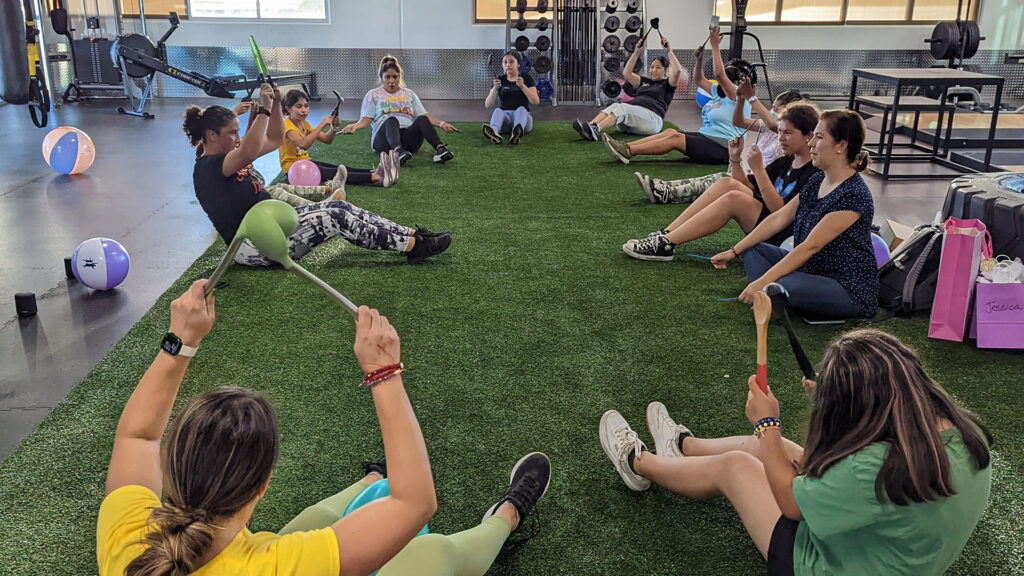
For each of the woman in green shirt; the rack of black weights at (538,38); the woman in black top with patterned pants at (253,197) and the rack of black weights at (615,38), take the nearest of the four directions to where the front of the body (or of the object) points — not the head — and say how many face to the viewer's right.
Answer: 1

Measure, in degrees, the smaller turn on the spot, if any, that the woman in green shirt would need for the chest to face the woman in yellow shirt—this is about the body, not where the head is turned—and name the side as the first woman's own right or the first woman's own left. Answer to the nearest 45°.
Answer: approximately 90° to the first woman's own left

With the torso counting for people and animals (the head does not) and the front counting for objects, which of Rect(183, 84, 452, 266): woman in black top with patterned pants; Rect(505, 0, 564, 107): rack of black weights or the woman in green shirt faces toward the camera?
the rack of black weights

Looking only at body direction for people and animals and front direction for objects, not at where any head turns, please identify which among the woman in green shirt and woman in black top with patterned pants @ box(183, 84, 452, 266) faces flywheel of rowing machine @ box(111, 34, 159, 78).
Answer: the woman in green shirt

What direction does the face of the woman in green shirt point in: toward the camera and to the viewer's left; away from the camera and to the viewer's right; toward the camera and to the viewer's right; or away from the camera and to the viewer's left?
away from the camera and to the viewer's left

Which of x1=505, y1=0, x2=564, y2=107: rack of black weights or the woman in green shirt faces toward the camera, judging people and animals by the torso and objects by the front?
the rack of black weights

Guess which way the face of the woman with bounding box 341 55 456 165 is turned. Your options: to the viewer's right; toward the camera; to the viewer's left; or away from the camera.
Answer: toward the camera

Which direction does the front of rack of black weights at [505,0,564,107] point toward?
toward the camera

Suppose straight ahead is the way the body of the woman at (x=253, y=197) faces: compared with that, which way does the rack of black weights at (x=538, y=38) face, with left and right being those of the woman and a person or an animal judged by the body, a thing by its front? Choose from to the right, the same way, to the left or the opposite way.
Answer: to the right

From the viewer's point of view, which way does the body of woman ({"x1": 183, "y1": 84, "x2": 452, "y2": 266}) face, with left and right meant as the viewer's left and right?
facing to the right of the viewer

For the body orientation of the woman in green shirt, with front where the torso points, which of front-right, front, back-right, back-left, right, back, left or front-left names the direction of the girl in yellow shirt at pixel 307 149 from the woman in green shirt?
front

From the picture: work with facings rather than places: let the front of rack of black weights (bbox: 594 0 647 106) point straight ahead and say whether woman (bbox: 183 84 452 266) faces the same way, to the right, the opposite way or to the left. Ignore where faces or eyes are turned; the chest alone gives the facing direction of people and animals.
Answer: to the left

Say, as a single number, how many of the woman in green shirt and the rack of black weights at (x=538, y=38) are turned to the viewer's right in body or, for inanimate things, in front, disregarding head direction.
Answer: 0

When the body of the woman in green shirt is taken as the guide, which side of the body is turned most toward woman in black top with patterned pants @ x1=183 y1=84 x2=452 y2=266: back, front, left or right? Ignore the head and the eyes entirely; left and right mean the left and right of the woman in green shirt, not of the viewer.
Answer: front

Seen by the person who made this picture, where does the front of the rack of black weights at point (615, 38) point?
facing the viewer

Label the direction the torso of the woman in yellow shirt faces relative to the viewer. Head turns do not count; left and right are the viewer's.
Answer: facing away from the viewer and to the right of the viewer

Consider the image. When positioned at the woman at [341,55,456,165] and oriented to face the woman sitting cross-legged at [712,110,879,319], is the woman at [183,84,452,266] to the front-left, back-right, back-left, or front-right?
front-right

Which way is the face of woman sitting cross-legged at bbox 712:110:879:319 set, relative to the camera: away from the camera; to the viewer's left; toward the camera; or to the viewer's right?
to the viewer's left
